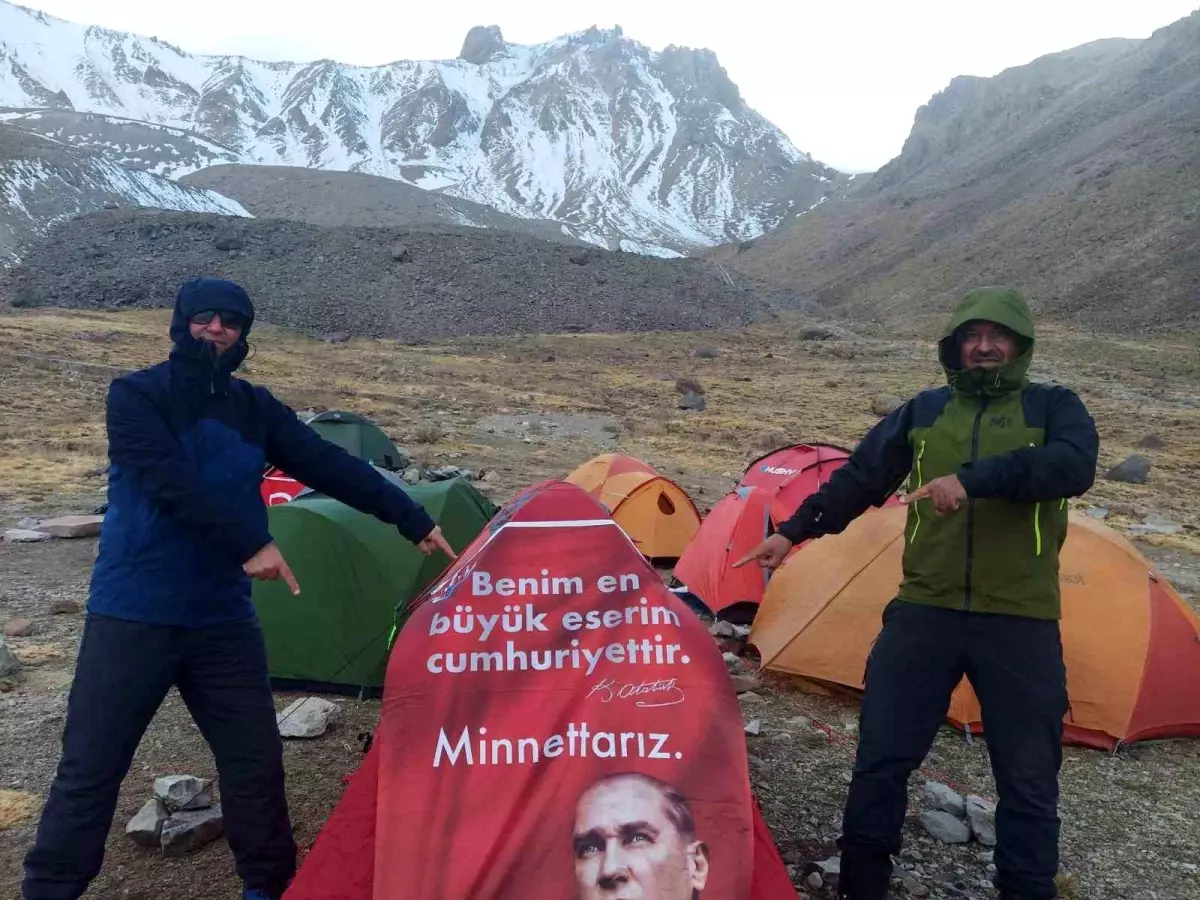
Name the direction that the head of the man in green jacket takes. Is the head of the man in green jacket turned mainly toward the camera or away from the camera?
toward the camera

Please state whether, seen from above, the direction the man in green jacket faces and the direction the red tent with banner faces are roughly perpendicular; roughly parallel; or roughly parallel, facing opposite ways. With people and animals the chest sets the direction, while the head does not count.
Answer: roughly parallel

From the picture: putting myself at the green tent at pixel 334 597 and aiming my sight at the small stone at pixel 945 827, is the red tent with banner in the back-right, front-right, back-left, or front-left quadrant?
front-right

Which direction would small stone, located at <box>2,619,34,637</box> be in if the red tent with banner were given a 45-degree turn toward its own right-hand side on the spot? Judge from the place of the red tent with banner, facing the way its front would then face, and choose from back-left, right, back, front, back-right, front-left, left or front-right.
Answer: right

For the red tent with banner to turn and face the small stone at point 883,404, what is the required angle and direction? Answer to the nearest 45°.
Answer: approximately 180°

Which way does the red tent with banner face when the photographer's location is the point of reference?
facing the viewer

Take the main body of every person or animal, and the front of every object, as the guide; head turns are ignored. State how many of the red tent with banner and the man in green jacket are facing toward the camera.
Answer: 2

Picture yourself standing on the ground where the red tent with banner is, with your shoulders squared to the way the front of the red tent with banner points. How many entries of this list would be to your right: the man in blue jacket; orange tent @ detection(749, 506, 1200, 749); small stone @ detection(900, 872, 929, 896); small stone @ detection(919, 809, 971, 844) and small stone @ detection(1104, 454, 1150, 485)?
1

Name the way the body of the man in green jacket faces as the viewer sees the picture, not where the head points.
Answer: toward the camera

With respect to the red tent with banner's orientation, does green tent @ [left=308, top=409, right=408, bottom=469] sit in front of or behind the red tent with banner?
behind

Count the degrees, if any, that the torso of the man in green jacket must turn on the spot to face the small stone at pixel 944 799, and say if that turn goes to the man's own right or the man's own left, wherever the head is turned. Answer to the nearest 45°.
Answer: approximately 180°
